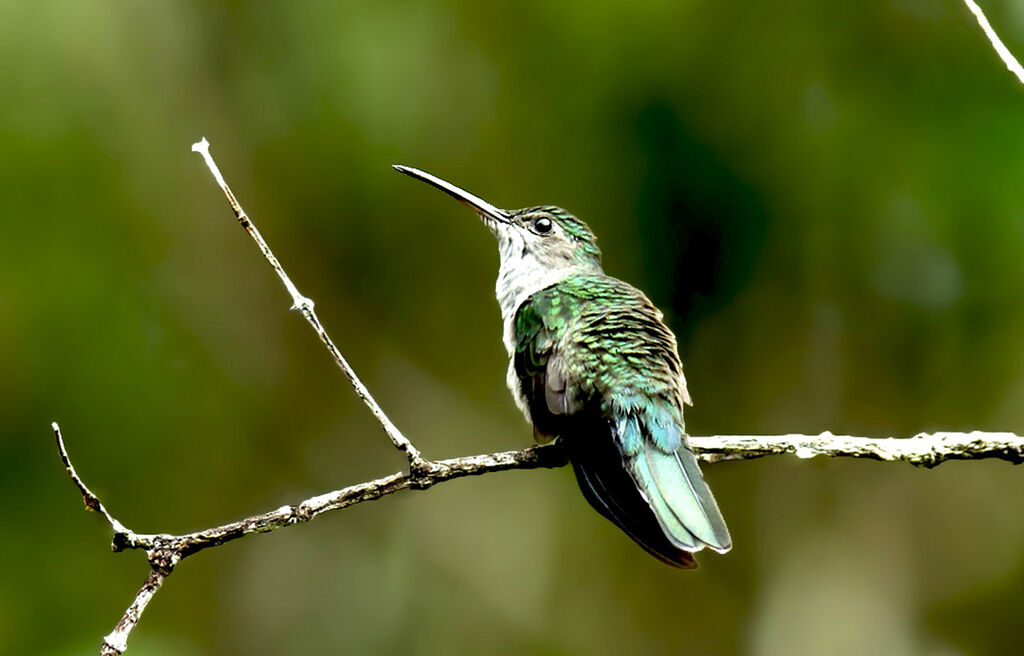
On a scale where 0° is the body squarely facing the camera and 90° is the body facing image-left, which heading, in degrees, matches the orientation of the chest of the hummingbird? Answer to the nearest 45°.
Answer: approximately 135°
